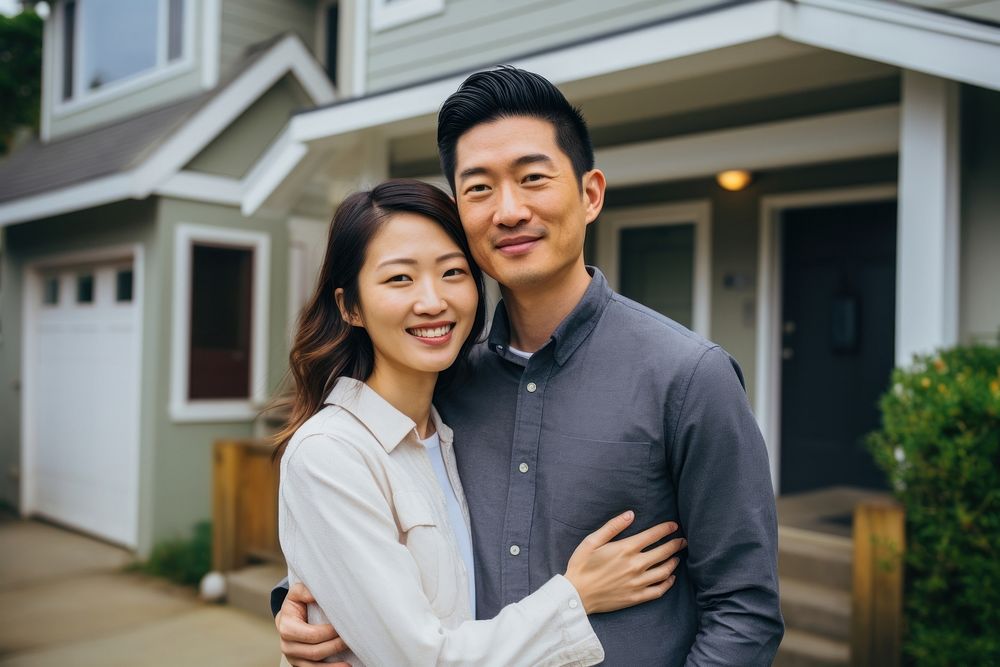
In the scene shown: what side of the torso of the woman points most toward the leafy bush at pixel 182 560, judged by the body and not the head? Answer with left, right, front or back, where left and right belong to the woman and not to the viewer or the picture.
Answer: back

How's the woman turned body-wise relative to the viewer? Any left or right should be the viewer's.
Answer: facing the viewer and to the right of the viewer

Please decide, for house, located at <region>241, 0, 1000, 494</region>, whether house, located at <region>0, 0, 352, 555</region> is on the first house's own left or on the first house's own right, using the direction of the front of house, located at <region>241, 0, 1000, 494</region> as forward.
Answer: on the first house's own right

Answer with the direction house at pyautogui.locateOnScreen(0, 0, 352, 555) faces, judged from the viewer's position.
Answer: facing the viewer and to the left of the viewer

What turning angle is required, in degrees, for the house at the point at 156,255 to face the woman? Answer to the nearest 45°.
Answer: approximately 45° to its left

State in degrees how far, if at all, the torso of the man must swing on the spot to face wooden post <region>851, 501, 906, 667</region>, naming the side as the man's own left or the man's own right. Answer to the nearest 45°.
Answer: approximately 180°

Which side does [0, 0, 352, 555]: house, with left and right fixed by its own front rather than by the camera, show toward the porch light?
left

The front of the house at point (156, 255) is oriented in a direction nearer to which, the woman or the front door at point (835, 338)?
the woman

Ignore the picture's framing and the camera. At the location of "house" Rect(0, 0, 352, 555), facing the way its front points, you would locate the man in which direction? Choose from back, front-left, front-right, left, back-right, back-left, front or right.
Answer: front-left

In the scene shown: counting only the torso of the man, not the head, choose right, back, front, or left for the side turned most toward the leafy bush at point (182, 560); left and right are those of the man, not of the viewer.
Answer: right
